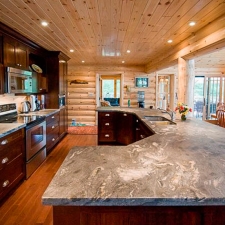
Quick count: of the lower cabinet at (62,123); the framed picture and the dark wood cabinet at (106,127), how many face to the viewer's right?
1

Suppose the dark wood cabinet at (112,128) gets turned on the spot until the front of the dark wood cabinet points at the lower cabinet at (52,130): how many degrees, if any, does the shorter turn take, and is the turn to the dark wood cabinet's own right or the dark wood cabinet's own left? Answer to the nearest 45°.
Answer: approximately 90° to the dark wood cabinet's own right

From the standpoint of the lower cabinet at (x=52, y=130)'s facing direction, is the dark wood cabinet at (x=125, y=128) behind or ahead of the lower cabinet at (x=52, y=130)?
ahead

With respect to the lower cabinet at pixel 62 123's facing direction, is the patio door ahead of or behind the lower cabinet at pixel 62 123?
ahead

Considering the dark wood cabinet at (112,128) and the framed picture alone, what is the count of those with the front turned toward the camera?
2

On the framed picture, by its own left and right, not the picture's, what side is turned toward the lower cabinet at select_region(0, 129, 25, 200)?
front
